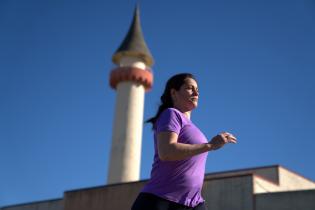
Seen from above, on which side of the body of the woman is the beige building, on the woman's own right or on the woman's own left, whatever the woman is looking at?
on the woman's own left

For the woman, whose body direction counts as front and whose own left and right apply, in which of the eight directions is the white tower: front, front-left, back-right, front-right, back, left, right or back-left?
left

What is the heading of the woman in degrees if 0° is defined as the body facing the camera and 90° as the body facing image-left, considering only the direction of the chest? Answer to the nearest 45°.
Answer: approximately 270°
